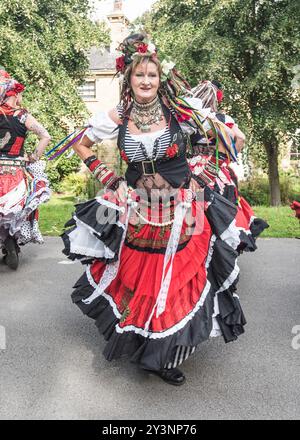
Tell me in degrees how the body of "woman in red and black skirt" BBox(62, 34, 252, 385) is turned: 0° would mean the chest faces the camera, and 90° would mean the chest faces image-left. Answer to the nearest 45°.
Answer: approximately 0°

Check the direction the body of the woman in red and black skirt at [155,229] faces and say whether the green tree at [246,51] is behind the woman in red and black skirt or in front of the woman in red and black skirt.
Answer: behind
